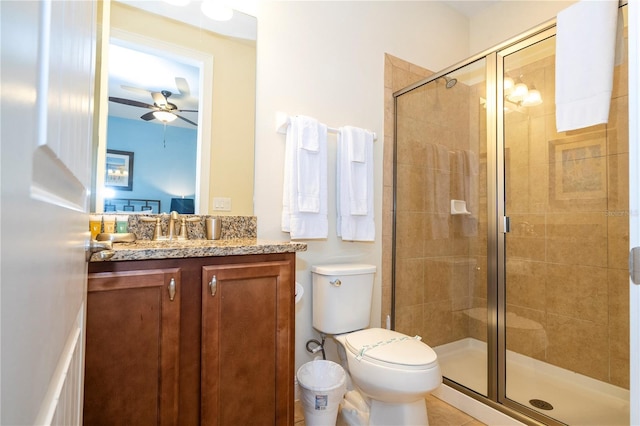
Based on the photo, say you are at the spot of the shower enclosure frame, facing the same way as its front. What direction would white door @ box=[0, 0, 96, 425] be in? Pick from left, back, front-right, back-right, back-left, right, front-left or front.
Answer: front-left

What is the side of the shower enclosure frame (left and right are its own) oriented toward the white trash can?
front

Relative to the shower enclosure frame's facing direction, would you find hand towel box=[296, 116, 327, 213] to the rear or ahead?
ahead

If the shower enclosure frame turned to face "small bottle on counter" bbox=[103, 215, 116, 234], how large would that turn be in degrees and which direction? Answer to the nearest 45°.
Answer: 0° — it already faces it

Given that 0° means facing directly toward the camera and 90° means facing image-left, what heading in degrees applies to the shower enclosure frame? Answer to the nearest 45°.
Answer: approximately 45°
